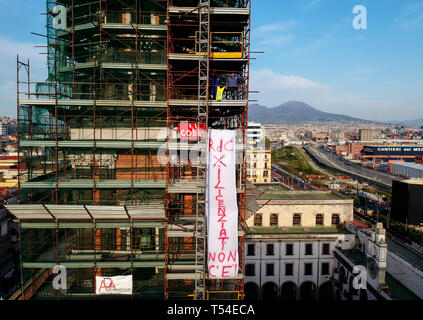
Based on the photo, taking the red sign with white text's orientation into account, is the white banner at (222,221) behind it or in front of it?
in front

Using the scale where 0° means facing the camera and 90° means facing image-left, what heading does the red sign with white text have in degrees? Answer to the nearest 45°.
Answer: approximately 0°

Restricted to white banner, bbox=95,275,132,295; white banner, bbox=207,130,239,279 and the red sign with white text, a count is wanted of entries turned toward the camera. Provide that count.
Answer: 3

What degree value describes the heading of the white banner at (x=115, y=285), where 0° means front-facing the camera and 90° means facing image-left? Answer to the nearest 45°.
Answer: approximately 0°

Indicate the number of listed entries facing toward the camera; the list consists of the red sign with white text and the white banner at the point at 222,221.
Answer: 2

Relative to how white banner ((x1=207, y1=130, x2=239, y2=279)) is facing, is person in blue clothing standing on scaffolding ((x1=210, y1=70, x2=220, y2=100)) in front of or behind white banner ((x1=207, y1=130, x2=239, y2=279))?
behind
